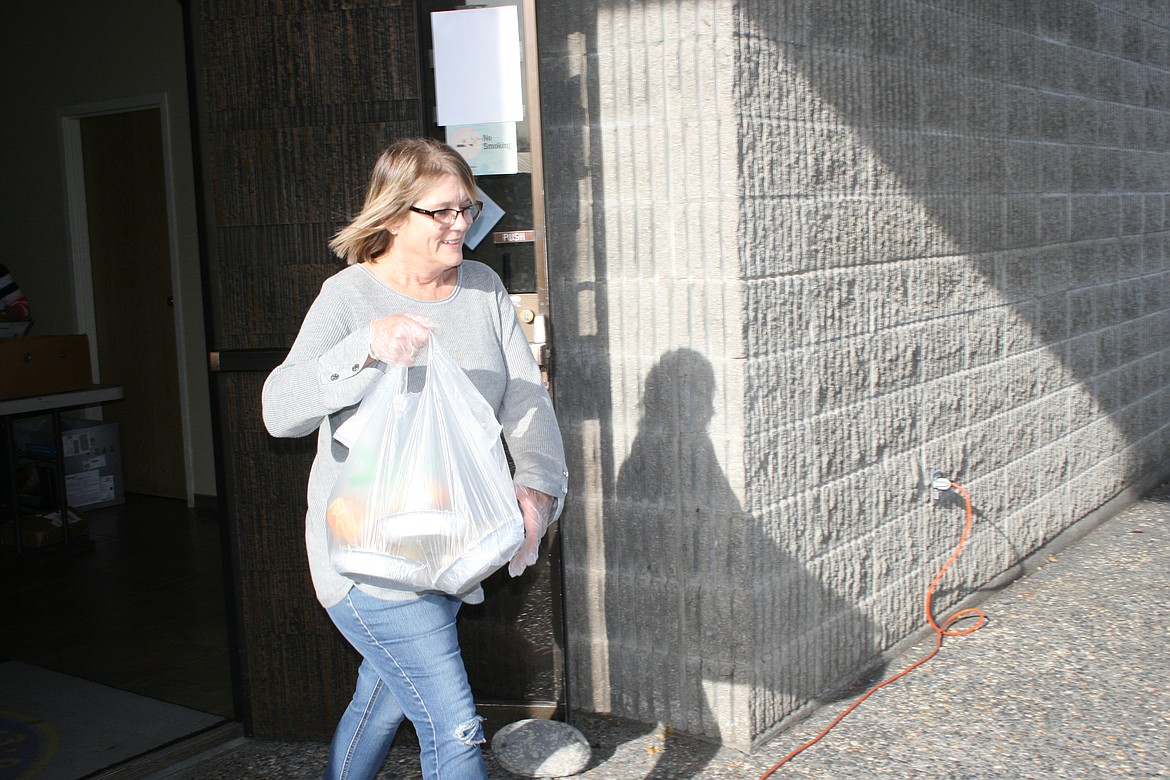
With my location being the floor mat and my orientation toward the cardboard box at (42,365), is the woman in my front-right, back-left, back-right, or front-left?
back-right

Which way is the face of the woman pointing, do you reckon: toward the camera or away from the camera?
toward the camera

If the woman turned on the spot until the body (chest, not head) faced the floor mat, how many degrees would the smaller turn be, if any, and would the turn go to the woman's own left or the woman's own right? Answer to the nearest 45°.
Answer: approximately 180°

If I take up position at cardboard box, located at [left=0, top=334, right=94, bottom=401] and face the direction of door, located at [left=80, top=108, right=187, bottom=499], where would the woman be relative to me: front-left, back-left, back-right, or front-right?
back-right

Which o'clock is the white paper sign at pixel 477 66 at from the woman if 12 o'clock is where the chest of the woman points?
The white paper sign is roughly at 8 o'clock from the woman.

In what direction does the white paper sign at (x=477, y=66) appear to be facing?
toward the camera
